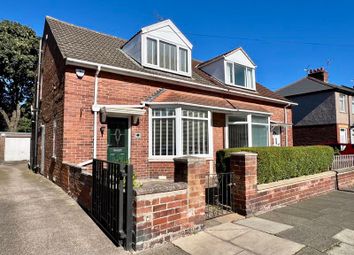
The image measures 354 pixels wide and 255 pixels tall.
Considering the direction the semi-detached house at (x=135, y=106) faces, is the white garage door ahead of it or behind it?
behind

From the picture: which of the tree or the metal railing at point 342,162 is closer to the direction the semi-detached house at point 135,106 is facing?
the metal railing

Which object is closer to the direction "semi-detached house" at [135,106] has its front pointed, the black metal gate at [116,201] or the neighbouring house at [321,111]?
the black metal gate

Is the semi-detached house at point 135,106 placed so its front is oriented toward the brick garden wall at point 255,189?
yes

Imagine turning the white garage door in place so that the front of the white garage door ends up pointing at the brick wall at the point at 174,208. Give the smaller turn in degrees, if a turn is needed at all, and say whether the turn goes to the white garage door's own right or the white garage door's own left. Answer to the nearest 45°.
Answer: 0° — it already faces it

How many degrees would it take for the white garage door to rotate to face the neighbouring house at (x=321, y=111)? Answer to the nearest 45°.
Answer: approximately 45° to its left

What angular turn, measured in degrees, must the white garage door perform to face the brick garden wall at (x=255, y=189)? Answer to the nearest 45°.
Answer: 0° — it already faces it

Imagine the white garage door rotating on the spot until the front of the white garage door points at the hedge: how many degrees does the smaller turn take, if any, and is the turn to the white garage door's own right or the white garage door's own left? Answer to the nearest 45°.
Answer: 0° — it already faces it

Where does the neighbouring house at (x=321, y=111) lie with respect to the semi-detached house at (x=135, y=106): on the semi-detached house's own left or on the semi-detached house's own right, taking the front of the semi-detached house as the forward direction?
on the semi-detached house's own left

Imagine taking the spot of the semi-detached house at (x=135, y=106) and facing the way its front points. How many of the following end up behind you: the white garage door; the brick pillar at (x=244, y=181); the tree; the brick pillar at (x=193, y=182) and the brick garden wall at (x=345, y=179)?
2
